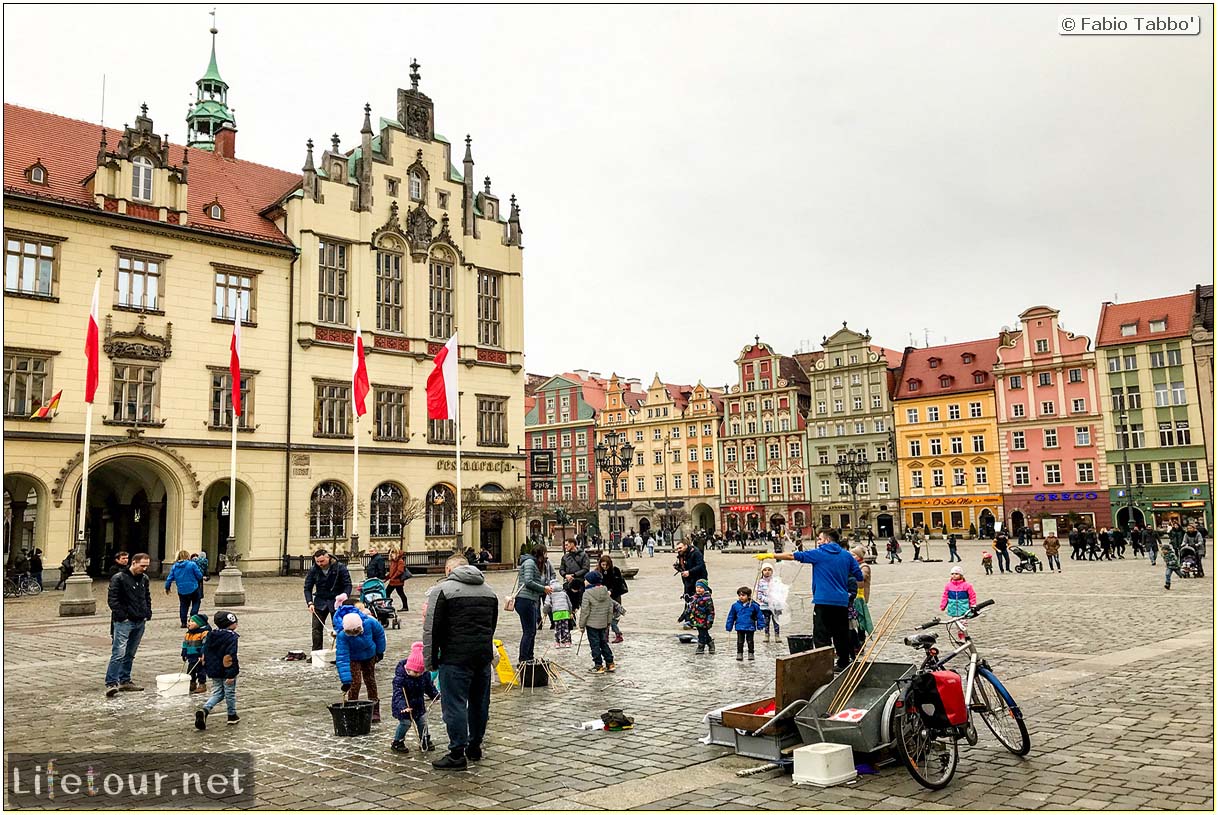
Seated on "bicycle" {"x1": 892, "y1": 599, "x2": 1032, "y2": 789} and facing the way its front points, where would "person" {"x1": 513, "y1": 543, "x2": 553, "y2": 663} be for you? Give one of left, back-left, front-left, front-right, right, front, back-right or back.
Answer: left

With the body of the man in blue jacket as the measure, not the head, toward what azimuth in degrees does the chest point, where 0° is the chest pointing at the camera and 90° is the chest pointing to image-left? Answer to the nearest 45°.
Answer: approximately 135°

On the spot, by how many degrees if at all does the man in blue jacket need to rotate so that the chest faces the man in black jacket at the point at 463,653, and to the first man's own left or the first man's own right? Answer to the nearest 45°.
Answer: approximately 90° to the first man's own left

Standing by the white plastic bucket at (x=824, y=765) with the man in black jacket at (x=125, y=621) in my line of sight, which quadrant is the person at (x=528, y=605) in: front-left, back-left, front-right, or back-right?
front-right

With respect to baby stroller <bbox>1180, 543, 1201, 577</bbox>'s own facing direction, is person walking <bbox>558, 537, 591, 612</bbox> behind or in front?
in front

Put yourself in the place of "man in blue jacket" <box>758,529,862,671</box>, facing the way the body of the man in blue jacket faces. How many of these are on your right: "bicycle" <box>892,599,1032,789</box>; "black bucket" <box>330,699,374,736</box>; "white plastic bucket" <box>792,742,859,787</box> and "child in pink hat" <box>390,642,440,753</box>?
0

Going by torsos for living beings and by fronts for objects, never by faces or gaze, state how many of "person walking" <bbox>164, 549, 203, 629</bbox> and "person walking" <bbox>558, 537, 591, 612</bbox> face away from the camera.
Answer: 1

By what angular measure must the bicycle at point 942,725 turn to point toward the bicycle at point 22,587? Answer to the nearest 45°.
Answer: approximately 90° to its left

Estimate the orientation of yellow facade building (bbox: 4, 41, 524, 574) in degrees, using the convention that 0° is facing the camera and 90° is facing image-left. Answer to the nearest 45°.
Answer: approximately 315°

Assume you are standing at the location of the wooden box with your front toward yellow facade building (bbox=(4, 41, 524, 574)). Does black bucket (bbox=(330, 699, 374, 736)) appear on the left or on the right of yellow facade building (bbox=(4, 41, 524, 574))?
left

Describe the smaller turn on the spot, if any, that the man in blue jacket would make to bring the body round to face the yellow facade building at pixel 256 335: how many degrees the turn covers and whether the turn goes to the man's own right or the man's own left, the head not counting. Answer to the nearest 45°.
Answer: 0° — they already face it

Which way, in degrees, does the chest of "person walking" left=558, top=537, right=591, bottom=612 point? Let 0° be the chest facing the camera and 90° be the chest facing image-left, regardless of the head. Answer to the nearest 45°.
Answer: approximately 45°

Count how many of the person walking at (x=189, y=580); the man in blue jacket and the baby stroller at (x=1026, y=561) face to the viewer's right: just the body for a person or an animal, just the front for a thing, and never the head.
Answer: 1

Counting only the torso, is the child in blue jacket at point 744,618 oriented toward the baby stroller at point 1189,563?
no

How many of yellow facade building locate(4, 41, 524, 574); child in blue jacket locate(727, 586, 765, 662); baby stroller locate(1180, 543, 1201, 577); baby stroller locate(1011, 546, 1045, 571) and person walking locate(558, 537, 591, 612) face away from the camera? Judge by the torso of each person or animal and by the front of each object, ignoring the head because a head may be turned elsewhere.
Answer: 0

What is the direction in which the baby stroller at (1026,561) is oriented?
to the viewer's right

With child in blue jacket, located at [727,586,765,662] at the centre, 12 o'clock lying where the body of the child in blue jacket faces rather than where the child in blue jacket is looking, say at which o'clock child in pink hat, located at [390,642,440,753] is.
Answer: The child in pink hat is roughly at 1 o'clock from the child in blue jacket.

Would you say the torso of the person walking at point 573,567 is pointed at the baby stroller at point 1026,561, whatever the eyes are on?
no
